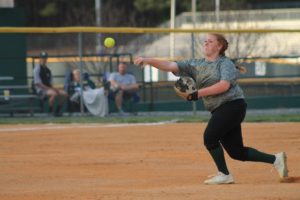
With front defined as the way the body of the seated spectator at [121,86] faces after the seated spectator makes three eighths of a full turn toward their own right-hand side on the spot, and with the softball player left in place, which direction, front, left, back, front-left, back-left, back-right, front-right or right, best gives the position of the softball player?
back-left

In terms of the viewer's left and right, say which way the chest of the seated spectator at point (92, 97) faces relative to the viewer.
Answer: facing the viewer and to the right of the viewer

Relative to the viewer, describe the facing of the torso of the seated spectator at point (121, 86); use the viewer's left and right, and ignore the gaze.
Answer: facing the viewer

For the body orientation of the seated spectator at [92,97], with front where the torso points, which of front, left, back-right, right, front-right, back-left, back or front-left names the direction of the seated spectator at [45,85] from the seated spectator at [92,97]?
back-right

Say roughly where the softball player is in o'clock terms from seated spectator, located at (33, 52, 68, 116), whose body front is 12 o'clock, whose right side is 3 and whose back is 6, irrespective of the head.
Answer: The softball player is roughly at 1 o'clock from the seated spectator.

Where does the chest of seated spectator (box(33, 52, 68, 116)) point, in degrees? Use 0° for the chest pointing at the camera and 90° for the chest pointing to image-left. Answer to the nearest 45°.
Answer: approximately 315°

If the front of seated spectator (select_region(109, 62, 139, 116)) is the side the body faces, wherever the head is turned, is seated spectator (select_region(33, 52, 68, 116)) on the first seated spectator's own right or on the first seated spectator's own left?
on the first seated spectator's own right

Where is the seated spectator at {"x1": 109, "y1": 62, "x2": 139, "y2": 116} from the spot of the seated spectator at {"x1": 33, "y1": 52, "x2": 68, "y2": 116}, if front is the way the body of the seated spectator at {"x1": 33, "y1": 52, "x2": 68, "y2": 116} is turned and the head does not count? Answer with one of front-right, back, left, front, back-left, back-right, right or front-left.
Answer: front-left
